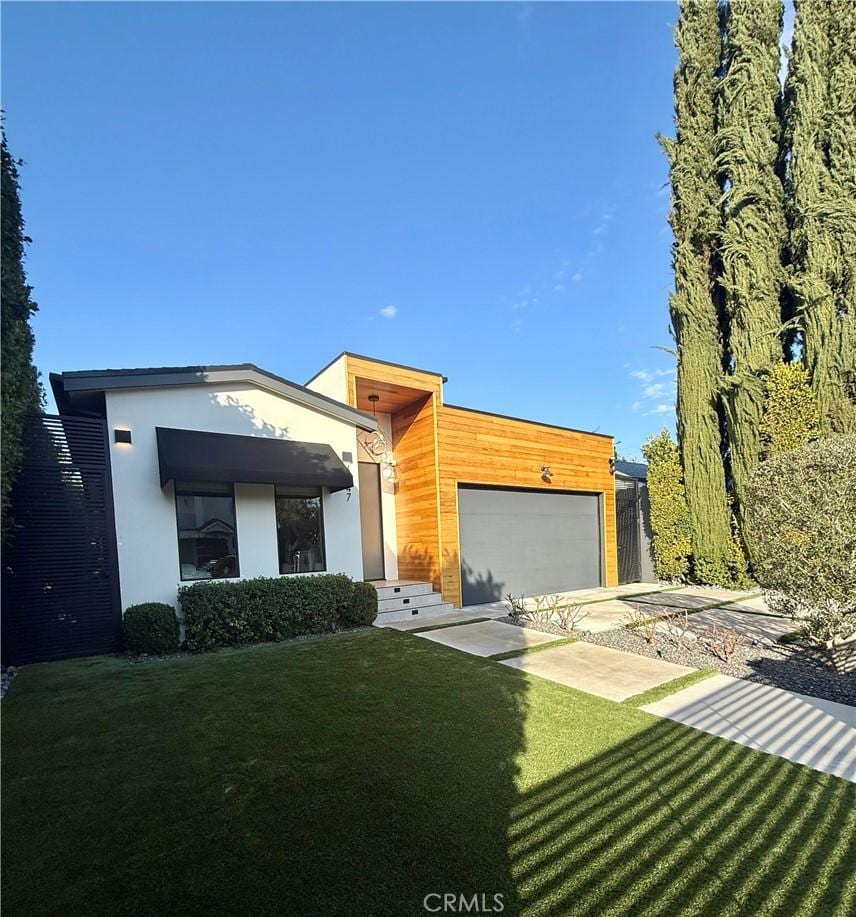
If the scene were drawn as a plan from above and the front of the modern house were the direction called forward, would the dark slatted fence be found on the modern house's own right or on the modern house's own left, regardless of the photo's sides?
on the modern house's own right

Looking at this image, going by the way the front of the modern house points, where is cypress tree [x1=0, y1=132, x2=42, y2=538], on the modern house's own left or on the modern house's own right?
on the modern house's own right

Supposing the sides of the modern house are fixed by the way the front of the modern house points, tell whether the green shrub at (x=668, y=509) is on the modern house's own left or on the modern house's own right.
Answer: on the modern house's own left

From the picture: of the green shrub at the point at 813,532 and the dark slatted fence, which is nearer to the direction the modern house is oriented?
the green shrub
